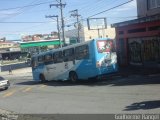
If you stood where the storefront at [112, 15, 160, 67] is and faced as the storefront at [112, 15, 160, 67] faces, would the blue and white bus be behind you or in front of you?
in front

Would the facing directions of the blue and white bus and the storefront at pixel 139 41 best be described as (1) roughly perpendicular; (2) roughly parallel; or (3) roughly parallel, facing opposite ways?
roughly perpendicular

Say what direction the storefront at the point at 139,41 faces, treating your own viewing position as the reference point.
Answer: facing the viewer and to the left of the viewer
